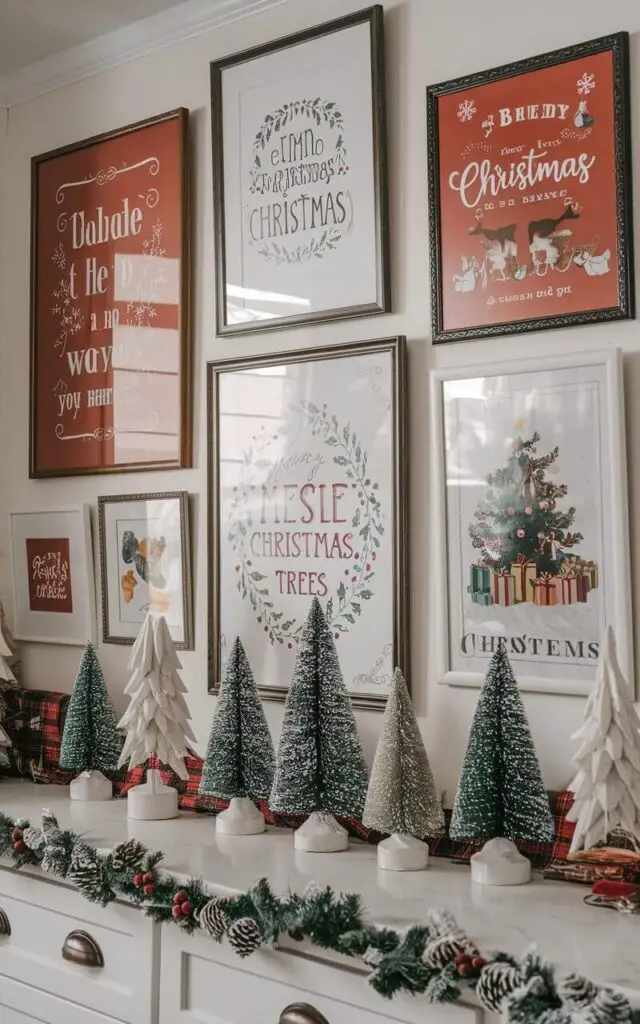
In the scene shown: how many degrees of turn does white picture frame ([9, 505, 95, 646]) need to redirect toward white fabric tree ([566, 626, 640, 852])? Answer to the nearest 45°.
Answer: approximately 90° to its left

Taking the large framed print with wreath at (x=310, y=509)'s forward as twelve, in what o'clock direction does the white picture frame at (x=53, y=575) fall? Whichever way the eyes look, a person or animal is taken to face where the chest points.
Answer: The white picture frame is roughly at 3 o'clock from the large framed print with wreath.

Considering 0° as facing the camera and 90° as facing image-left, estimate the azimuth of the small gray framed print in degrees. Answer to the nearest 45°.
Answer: approximately 45°

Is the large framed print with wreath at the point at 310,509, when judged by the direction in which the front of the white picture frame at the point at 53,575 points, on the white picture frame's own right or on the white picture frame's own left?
on the white picture frame's own left

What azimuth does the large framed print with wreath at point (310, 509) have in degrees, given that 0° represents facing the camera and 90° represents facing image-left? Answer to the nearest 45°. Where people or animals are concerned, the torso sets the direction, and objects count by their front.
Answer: approximately 45°

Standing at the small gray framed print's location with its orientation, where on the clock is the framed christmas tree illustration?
The framed christmas tree illustration is roughly at 9 o'clock from the small gray framed print.

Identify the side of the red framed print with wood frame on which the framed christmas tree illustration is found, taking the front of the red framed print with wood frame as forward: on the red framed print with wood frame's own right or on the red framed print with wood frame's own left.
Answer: on the red framed print with wood frame's own left

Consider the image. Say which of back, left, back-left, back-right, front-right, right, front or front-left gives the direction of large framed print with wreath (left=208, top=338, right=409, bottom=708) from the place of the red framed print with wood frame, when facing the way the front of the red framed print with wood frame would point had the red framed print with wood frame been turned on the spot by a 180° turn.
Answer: right

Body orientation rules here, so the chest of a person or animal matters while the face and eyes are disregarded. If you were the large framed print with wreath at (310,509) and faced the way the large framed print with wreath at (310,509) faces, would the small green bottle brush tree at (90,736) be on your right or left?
on your right

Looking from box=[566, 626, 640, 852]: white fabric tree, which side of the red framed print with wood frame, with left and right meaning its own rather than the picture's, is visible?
left

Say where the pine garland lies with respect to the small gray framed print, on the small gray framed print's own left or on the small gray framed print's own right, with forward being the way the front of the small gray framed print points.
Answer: on the small gray framed print's own left
